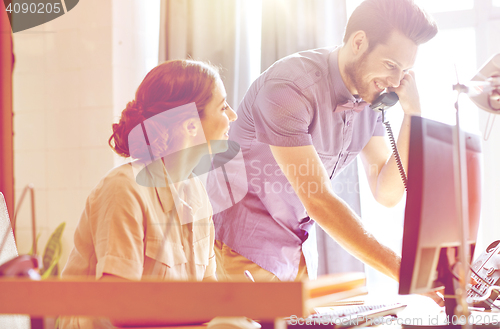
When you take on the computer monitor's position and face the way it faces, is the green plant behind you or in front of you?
in front

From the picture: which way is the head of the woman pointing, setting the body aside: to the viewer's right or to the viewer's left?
to the viewer's right

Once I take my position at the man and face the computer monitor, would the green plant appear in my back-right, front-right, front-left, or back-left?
back-right

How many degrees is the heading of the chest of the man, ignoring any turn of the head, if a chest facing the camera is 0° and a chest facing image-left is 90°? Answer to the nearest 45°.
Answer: approximately 315°

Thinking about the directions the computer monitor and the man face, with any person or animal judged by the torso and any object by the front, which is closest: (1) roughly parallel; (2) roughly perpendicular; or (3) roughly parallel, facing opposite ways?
roughly parallel, facing opposite ways

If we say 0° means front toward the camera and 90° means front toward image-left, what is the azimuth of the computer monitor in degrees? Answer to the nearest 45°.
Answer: approximately 135°

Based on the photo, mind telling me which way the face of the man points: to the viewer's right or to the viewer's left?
to the viewer's right

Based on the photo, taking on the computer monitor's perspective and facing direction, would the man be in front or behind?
in front
